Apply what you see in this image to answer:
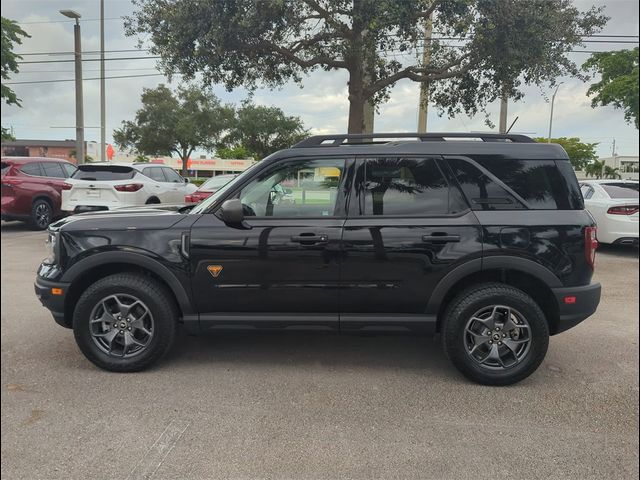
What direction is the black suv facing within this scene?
to the viewer's left

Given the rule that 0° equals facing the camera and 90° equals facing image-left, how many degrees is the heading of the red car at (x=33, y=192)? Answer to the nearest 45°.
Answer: approximately 225°

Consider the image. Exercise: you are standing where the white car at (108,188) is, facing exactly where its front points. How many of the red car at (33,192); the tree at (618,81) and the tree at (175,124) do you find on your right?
1

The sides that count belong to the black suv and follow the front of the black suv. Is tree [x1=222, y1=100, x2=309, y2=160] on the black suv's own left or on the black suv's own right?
on the black suv's own right

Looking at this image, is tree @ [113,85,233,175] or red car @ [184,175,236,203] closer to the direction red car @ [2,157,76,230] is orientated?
the tree

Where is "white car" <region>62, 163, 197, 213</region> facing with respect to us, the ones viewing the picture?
facing away from the viewer and to the right of the viewer

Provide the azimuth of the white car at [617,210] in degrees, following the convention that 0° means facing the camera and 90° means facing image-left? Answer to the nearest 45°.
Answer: approximately 135°
